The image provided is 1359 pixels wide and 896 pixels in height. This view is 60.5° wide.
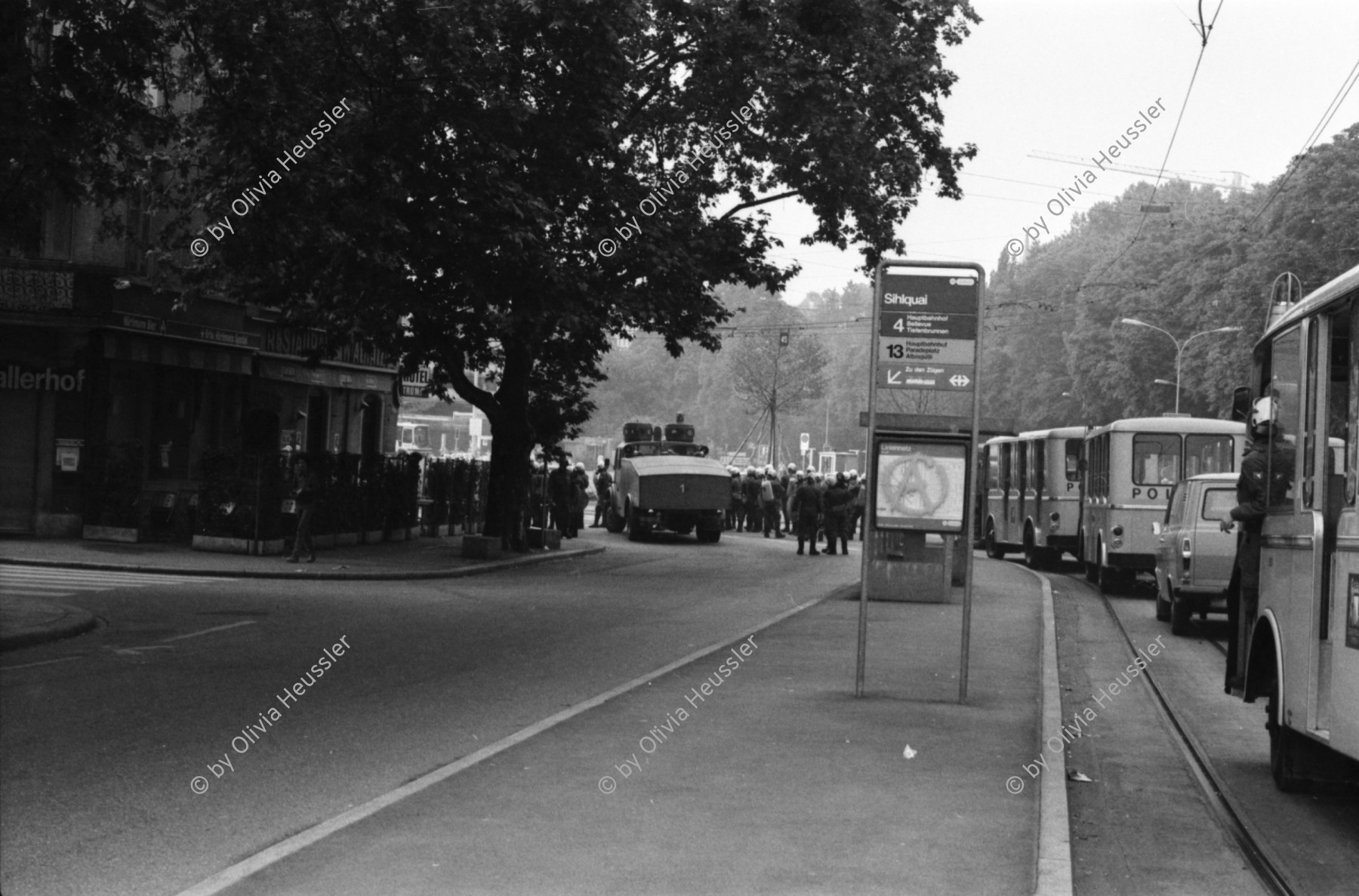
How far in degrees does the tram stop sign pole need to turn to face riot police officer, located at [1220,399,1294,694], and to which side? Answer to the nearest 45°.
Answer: approximately 45° to its left

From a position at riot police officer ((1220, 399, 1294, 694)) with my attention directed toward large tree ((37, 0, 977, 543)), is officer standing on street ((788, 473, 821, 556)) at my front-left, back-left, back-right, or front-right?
front-right

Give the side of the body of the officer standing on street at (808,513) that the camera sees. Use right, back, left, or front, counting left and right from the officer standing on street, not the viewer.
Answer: back

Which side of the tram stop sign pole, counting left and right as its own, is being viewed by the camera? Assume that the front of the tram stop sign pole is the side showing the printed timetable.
front

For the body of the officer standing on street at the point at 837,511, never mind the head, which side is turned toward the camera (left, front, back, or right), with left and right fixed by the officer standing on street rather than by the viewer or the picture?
back

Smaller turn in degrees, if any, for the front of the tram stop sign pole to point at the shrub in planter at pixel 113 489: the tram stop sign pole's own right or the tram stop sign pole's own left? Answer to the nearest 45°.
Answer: approximately 135° to the tram stop sign pole's own right

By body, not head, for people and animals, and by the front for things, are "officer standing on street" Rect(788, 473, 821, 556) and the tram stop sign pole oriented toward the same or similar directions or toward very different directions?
very different directions

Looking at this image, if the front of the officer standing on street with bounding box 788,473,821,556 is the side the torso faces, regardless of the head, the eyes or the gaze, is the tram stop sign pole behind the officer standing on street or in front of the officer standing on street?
behind

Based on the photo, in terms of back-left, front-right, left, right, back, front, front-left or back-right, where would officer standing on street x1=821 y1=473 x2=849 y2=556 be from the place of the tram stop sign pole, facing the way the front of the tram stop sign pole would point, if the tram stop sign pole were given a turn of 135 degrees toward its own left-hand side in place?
front-left
